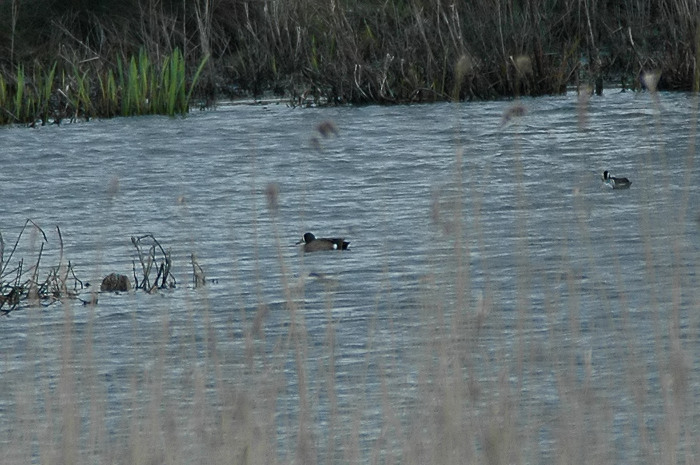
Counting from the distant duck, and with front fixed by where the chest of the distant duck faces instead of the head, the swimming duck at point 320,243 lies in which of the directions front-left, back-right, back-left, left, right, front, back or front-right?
front-left

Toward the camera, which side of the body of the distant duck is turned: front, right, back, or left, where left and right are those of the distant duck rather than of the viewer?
left

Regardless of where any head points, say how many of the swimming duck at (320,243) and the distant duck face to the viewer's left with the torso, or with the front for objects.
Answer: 2

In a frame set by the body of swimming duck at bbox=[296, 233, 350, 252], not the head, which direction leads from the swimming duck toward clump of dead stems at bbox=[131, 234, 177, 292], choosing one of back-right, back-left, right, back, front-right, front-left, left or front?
front-left

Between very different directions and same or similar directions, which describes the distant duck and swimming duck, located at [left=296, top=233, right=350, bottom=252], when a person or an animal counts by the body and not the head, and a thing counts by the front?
same or similar directions

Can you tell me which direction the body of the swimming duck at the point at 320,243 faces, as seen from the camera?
to the viewer's left

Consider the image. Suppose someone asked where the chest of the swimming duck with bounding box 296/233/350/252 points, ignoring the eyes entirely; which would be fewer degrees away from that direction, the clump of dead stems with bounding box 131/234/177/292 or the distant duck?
the clump of dead stems

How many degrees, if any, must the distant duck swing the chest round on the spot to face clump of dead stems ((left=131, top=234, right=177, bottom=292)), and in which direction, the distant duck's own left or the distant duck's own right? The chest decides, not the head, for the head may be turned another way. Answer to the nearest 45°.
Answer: approximately 45° to the distant duck's own left

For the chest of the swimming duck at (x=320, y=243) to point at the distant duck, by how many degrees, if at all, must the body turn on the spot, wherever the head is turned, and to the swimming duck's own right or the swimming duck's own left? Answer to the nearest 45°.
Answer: approximately 135° to the swimming duck's own right
